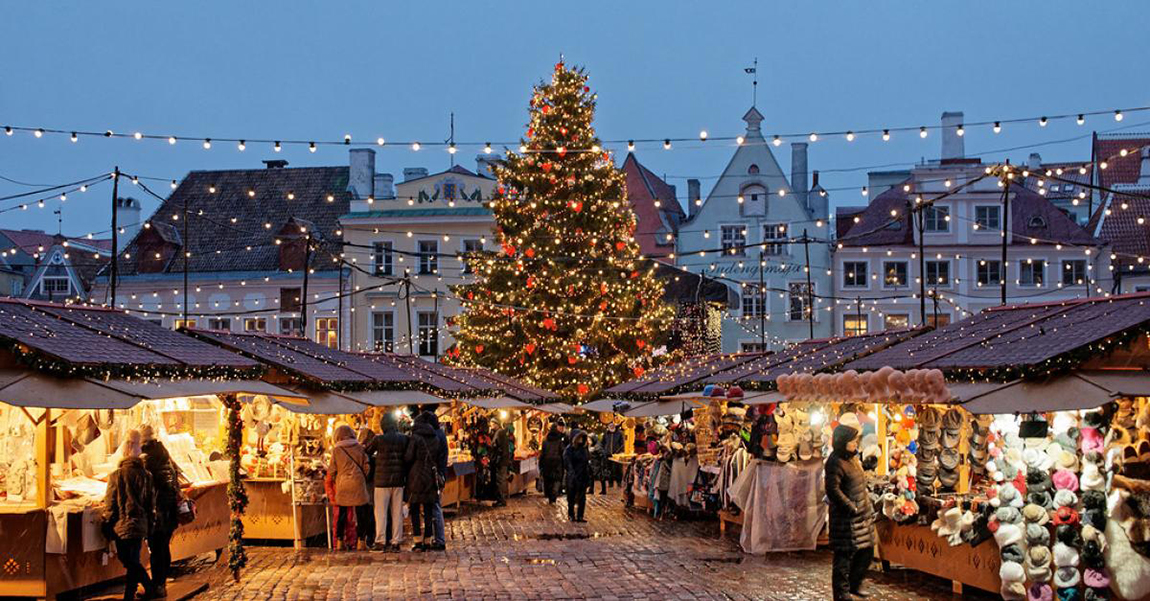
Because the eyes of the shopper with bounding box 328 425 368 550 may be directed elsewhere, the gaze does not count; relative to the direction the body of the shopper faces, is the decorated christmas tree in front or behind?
in front

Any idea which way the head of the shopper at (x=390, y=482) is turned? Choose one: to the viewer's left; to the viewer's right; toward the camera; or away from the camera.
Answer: away from the camera

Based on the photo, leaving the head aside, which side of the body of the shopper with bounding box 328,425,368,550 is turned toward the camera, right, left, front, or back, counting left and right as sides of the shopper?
back

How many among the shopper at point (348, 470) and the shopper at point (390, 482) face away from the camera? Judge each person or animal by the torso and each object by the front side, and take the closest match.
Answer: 2

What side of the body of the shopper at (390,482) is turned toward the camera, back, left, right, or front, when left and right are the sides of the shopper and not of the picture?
back

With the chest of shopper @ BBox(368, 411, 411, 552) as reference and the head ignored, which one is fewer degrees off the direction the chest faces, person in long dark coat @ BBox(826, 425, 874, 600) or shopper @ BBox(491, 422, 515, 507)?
the shopper

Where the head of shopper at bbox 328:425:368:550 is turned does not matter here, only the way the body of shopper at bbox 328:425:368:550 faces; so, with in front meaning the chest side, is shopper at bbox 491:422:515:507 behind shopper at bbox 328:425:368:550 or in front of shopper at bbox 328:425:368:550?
in front

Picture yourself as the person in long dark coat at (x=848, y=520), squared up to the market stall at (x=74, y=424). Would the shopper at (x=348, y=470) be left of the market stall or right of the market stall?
right

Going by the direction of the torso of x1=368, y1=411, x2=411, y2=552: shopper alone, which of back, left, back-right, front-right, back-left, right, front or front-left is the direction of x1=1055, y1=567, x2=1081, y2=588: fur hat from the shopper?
back-right

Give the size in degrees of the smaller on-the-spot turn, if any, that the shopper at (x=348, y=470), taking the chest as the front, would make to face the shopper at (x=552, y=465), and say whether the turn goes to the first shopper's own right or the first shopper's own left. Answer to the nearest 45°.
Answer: approximately 45° to the first shopper's own right

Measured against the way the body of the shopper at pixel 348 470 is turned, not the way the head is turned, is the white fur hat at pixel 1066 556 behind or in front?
behind

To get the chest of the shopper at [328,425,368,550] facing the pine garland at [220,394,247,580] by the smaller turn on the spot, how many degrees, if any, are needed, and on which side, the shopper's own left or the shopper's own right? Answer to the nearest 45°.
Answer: approximately 135° to the shopper's own left

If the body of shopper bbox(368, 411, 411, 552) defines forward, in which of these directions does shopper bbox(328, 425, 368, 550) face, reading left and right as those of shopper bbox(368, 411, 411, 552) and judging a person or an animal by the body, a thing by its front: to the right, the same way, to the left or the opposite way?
the same way

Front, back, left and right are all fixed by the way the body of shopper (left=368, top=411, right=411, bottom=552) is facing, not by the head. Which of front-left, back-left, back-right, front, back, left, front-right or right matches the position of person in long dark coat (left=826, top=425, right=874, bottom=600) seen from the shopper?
back-right

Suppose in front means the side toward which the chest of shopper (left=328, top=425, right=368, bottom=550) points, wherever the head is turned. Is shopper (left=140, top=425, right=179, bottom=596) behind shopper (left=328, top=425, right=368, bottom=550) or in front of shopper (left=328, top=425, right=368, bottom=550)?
behind

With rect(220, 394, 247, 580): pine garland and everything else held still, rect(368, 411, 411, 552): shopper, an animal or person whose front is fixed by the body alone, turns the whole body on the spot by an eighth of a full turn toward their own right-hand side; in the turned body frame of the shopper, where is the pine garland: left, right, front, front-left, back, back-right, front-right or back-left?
back

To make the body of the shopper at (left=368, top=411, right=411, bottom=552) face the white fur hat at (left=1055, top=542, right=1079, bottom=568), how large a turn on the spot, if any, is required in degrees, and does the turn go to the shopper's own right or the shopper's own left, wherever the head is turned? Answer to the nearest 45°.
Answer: approximately 135° to the shopper's own right

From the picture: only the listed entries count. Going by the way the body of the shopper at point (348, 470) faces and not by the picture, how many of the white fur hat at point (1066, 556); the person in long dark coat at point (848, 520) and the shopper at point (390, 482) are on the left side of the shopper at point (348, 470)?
0
